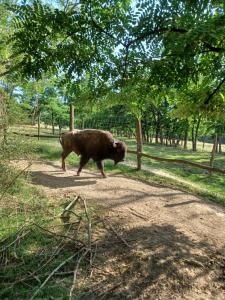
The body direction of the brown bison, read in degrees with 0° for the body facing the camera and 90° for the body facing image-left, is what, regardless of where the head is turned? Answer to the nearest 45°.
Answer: approximately 270°

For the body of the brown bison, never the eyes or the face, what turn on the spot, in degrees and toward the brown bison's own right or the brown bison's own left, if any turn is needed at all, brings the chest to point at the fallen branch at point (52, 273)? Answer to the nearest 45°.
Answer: approximately 90° to the brown bison's own right

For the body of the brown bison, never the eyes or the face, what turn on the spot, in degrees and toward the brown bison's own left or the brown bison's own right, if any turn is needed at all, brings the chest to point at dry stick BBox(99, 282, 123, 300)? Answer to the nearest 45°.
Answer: approximately 90° to the brown bison's own right

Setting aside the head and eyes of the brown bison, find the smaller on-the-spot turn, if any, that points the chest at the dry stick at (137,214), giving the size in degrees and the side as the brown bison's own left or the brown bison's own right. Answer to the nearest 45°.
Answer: approximately 90° to the brown bison's own right

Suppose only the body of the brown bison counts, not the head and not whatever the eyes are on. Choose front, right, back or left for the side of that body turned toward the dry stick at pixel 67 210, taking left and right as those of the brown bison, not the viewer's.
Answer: right

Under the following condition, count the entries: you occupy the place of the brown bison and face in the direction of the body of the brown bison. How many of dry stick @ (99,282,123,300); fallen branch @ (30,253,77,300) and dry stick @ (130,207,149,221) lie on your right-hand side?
3
